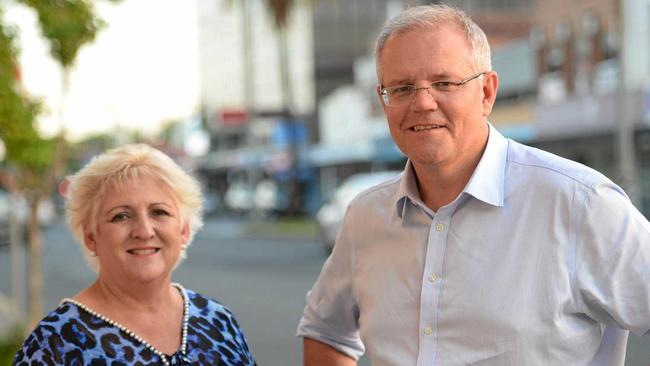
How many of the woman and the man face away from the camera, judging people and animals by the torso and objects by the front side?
0

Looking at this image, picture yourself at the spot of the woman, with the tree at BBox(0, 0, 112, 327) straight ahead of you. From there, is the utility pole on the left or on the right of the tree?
right

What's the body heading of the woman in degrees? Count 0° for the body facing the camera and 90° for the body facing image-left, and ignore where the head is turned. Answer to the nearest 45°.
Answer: approximately 315°

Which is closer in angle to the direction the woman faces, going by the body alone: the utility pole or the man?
the man

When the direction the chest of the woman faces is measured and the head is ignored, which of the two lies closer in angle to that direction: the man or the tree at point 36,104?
the man

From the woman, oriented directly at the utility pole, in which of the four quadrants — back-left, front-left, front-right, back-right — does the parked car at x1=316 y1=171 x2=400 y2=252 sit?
front-left

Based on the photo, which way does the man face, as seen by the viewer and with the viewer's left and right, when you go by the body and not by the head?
facing the viewer and to the left of the viewer

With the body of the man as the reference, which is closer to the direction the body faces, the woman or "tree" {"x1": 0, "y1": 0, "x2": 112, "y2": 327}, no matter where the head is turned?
the woman

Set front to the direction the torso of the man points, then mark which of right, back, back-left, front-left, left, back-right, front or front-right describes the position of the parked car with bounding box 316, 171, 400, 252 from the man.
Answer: back-right

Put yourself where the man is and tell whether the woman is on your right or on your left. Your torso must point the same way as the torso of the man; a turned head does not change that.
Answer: on your right

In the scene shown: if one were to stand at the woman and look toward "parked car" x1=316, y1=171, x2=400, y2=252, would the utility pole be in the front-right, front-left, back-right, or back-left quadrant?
front-right

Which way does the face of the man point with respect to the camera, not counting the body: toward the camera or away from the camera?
toward the camera

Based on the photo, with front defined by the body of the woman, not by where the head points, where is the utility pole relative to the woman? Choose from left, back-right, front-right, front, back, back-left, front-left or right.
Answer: left

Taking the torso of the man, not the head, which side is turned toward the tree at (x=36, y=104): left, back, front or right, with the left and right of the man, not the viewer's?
right
